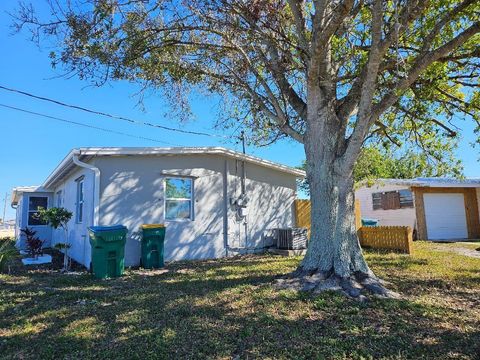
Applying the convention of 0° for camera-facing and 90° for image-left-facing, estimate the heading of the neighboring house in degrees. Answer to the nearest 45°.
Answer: approximately 0°

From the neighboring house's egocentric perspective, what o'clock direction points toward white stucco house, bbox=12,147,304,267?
The white stucco house is roughly at 1 o'clock from the neighboring house.

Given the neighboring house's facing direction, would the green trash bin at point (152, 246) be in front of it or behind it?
in front

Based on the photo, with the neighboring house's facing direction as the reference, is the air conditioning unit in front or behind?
in front

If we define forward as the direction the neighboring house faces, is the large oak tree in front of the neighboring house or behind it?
in front

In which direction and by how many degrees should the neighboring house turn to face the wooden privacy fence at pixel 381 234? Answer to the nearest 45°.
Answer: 0° — it already faces it
